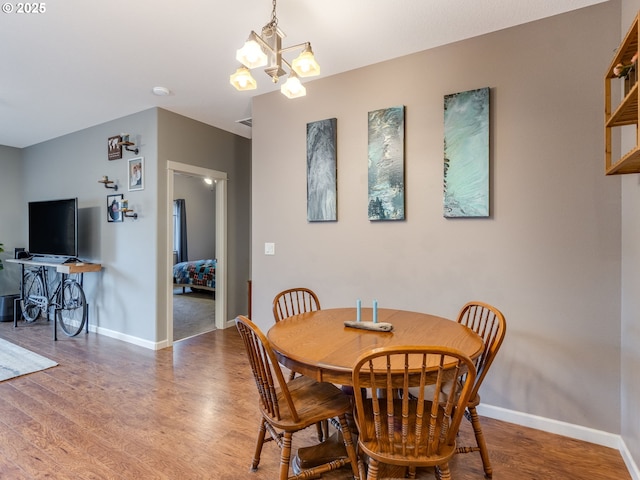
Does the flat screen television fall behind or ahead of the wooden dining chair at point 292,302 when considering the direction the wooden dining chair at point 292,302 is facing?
behind

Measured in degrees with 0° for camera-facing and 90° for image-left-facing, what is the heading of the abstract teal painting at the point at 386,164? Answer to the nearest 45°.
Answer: approximately 45°

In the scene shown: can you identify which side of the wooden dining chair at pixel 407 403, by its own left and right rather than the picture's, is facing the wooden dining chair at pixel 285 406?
left

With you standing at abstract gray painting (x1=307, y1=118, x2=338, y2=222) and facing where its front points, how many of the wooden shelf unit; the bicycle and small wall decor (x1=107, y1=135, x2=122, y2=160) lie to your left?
1

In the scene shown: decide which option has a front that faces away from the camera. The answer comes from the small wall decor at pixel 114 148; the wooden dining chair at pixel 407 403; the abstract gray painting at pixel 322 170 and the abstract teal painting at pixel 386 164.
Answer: the wooden dining chair

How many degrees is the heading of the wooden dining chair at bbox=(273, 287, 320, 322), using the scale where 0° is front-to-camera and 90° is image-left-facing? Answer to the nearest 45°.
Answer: approximately 315°

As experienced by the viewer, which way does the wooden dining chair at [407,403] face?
facing away from the viewer

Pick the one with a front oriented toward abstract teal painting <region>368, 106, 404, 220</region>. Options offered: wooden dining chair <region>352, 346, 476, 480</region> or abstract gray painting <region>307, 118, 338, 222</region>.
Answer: the wooden dining chair

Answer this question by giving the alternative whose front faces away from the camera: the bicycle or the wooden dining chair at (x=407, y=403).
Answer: the wooden dining chair

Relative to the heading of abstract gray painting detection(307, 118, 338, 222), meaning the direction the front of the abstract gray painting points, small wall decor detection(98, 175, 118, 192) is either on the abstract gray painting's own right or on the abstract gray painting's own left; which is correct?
on the abstract gray painting's own right

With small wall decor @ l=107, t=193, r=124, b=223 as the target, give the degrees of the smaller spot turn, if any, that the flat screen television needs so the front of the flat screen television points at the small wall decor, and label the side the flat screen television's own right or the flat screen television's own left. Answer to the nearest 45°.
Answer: approximately 90° to the flat screen television's own left

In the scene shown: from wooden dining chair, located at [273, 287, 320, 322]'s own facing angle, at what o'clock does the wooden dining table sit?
The wooden dining table is roughly at 1 o'clock from the wooden dining chair.
